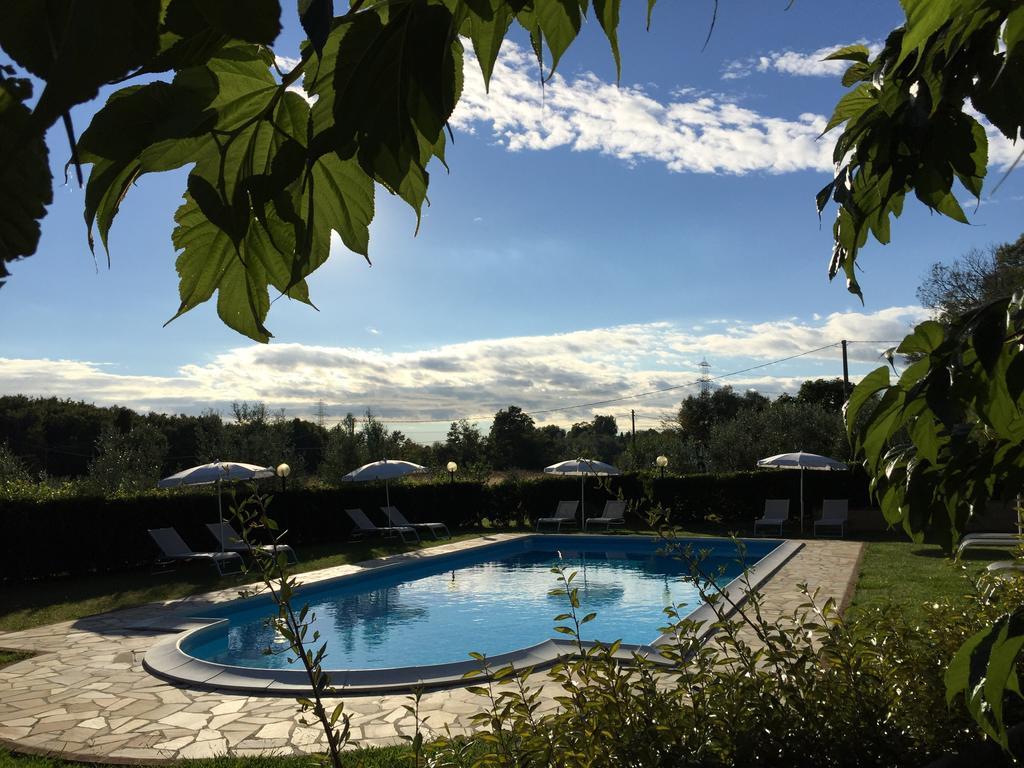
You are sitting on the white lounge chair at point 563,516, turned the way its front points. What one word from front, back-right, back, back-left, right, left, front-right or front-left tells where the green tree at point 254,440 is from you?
right

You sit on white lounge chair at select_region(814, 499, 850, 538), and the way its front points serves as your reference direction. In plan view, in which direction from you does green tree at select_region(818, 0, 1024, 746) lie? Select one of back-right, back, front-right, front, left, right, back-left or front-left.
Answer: front-left

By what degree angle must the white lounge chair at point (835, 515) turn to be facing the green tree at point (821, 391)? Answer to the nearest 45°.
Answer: approximately 135° to its right

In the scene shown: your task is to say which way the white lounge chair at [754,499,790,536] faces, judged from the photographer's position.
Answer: facing the viewer and to the left of the viewer

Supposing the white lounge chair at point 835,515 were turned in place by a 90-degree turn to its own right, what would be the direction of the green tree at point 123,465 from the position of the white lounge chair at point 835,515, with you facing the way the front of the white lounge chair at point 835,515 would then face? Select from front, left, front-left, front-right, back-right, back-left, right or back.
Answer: front-left

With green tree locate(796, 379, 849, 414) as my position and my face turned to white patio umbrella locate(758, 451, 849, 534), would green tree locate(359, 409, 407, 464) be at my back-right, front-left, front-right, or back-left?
front-right

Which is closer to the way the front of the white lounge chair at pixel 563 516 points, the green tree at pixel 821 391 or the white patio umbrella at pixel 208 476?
the white patio umbrella

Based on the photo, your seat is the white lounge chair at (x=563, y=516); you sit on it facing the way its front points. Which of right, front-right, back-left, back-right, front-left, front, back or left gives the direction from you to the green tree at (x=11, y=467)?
front-right

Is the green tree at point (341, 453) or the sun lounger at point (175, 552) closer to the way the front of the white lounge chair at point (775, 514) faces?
the sun lounger

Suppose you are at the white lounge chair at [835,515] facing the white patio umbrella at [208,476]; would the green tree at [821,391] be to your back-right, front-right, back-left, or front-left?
back-right

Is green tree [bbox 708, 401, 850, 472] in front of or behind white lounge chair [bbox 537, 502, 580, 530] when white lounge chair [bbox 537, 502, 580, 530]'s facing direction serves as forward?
behind
